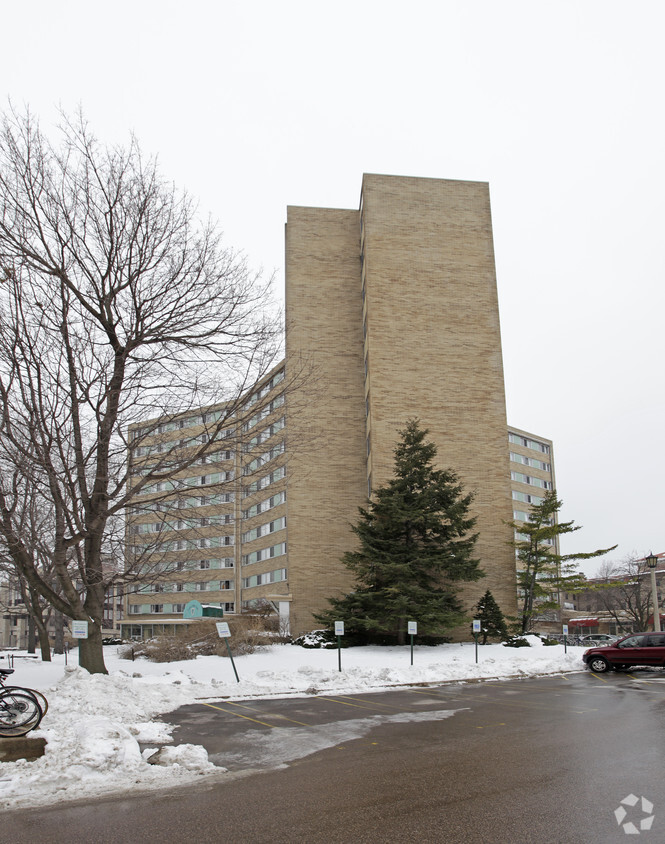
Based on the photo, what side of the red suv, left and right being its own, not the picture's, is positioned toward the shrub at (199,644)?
front

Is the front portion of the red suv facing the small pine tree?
no

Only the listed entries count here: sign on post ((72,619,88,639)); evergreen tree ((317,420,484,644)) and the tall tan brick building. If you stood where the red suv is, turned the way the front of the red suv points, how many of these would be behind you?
0

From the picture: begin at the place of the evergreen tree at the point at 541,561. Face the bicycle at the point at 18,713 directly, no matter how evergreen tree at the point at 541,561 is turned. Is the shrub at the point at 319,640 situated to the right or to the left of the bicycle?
right

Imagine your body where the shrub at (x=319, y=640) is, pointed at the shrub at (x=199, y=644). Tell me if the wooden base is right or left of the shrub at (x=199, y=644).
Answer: left

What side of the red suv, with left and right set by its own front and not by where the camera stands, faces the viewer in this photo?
left

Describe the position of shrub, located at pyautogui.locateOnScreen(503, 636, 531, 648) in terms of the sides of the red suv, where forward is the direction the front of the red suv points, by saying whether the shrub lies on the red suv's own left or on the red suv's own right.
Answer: on the red suv's own right

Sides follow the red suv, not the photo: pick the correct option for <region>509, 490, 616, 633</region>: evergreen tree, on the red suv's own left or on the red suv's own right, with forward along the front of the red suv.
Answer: on the red suv's own right

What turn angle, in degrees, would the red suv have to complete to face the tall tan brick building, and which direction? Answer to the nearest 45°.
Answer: approximately 45° to its right

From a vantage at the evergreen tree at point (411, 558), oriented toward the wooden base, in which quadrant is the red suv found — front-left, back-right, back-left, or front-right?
front-left

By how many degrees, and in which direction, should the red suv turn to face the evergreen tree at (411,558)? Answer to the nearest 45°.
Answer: approximately 45° to its right
